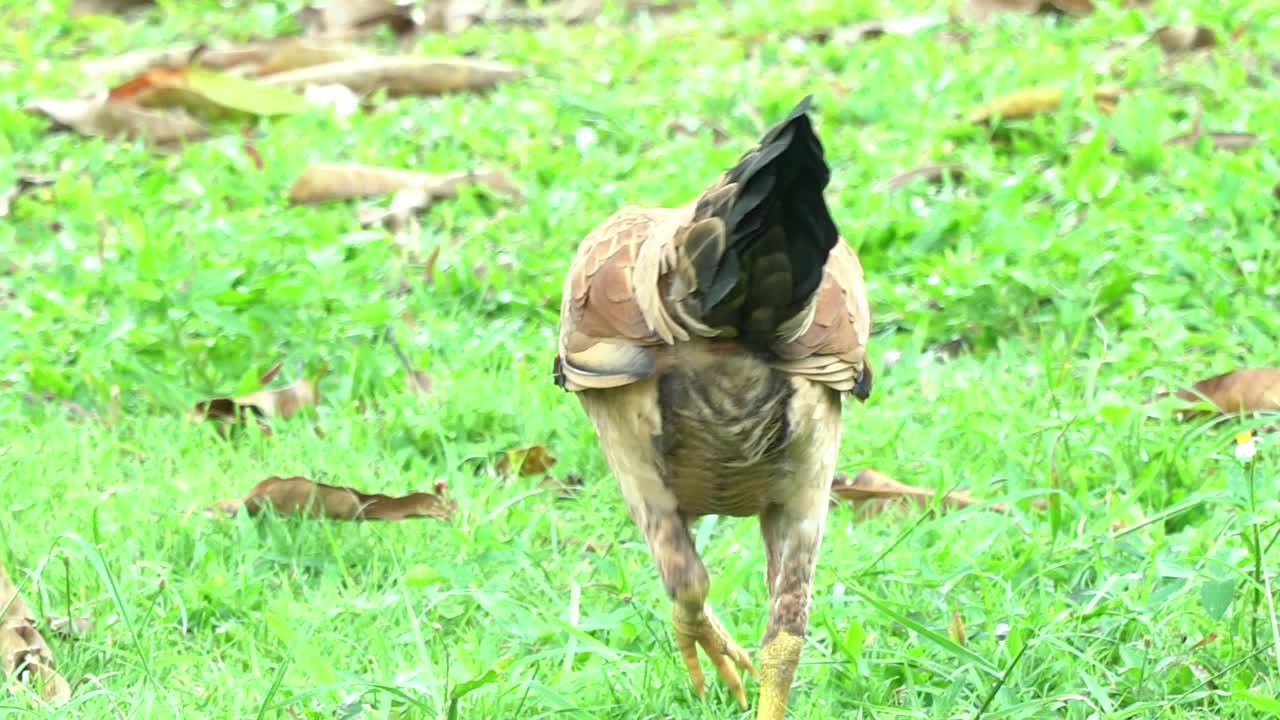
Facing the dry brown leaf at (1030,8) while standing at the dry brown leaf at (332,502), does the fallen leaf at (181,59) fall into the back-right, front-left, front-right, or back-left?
front-left

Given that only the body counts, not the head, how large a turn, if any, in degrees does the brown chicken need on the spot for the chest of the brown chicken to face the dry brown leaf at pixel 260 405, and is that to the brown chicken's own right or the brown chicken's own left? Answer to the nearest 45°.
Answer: approximately 45° to the brown chicken's own left

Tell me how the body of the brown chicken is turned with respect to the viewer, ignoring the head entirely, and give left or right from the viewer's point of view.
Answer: facing away from the viewer

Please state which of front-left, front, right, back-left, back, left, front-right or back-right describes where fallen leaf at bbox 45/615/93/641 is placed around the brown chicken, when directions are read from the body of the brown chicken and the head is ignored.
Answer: left

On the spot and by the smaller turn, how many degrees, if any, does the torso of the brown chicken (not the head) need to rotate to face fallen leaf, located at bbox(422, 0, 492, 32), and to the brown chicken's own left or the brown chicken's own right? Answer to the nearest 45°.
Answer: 0° — it already faces it

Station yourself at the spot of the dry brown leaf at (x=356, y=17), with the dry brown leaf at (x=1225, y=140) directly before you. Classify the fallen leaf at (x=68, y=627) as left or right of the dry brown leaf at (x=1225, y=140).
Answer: right

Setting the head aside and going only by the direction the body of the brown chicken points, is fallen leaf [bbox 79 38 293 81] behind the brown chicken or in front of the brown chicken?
in front

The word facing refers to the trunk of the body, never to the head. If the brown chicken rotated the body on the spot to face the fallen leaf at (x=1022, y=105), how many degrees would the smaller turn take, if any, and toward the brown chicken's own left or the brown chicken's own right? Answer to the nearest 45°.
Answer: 0° — it already faces it

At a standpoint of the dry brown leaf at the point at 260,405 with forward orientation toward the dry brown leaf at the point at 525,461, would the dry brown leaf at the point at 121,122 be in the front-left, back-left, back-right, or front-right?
back-left

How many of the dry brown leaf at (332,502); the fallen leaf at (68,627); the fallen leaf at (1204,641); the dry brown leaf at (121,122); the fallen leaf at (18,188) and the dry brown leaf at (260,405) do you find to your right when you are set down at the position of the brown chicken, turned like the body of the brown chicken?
1

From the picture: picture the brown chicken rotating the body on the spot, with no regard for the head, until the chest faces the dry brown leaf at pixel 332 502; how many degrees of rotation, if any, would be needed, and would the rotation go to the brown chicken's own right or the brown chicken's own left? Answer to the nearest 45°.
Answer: approximately 45° to the brown chicken's own left

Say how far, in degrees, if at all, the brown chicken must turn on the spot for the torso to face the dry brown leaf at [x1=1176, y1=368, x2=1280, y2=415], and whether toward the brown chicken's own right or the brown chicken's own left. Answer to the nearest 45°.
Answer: approximately 45° to the brown chicken's own right

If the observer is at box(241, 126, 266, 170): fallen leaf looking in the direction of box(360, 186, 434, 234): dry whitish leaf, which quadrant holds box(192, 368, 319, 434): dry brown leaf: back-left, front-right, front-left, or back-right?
front-right

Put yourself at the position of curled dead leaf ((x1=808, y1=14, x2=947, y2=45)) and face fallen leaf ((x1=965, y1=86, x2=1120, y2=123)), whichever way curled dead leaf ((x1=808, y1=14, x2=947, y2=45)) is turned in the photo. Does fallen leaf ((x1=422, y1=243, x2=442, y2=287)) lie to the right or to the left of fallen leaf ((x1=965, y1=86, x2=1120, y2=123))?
right

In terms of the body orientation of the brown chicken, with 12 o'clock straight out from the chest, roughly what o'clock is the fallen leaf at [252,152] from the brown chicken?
The fallen leaf is roughly at 11 o'clock from the brown chicken.

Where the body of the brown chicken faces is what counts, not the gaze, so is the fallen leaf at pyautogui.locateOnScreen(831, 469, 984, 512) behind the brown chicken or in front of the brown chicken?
in front

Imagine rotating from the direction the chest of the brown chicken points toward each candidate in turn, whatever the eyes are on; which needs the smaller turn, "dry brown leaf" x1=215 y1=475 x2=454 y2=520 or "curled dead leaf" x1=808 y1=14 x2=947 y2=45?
the curled dead leaf
